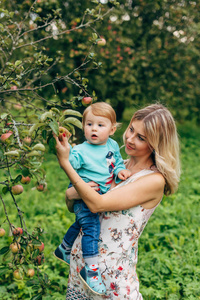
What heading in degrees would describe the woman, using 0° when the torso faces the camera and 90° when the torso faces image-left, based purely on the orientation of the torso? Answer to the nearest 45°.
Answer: approximately 90°

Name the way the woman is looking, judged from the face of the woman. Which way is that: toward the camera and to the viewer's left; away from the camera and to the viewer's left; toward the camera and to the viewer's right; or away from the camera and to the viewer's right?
toward the camera and to the viewer's left
